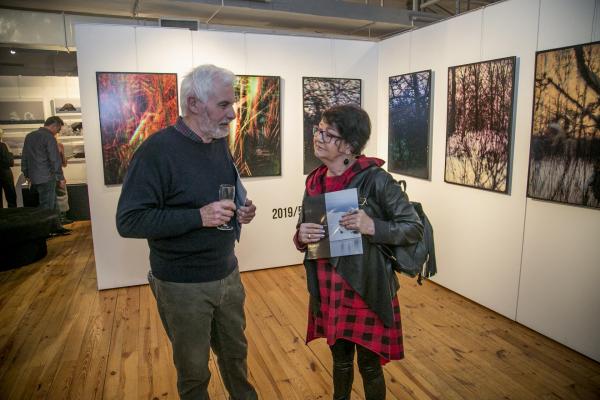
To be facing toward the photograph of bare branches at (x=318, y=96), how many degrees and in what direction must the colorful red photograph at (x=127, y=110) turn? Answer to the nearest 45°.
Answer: approximately 90° to its left

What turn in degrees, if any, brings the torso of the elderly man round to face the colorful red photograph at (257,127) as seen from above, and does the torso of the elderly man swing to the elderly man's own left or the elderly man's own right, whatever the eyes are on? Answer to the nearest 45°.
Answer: approximately 135° to the elderly man's own left

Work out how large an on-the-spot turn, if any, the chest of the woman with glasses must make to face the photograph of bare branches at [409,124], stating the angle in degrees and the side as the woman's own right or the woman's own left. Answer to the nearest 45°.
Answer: approximately 135° to the woman's own right

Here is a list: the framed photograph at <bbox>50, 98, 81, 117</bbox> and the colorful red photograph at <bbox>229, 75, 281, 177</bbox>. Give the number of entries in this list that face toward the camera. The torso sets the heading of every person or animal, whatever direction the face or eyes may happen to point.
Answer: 2

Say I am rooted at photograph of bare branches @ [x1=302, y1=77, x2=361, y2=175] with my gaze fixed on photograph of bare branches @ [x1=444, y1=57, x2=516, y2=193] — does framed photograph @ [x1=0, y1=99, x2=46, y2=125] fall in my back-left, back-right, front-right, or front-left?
back-right

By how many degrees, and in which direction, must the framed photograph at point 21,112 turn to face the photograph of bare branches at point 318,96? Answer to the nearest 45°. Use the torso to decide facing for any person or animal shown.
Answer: approximately 45° to its left

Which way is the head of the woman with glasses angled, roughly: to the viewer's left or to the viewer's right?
to the viewer's left

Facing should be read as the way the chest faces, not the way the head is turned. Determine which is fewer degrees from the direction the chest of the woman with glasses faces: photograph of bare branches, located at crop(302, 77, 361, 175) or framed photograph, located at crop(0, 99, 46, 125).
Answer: the framed photograph

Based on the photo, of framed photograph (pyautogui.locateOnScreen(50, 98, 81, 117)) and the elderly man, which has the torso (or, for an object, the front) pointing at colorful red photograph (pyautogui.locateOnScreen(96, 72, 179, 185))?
the framed photograph

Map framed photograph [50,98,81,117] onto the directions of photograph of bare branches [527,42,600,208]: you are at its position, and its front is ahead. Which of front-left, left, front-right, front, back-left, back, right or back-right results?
front-right

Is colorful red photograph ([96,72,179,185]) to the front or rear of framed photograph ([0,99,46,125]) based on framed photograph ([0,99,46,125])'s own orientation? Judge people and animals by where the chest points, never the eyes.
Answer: to the front

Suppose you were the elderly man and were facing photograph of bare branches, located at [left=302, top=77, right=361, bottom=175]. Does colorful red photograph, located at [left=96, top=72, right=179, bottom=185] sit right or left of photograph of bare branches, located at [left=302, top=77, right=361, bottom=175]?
left

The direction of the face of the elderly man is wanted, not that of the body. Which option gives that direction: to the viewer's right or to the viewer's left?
to the viewer's right

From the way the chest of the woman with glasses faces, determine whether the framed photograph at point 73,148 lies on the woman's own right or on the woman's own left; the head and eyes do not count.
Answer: on the woman's own right
